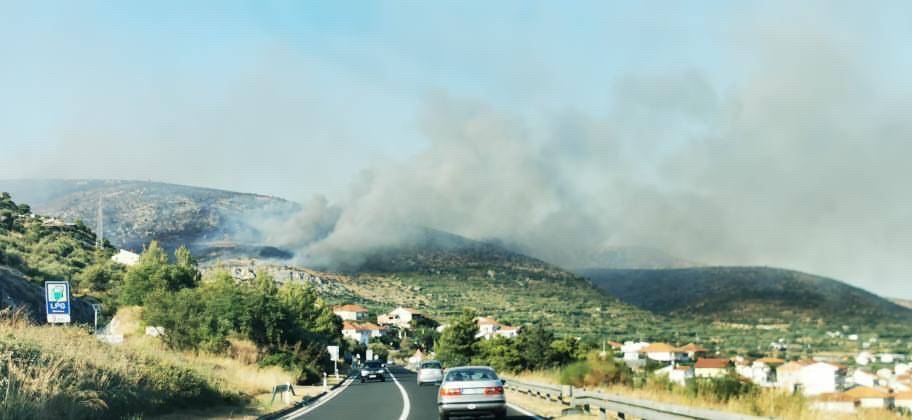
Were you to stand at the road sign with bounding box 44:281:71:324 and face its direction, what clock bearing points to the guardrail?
The guardrail is roughly at 10 o'clock from the road sign.

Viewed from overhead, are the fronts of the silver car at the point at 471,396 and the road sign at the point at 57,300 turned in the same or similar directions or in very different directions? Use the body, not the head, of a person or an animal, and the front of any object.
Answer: very different directions

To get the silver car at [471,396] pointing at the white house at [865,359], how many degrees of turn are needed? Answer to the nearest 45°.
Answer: approximately 45° to its right

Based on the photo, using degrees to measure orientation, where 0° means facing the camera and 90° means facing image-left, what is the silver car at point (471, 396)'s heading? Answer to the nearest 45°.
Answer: approximately 180°

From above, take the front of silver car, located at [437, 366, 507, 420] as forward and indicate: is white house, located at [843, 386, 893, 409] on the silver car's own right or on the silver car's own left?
on the silver car's own right

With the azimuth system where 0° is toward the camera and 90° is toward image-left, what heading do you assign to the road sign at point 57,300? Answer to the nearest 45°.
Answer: approximately 0°

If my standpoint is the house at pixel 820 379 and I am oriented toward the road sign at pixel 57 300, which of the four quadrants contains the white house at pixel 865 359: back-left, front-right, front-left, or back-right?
back-right

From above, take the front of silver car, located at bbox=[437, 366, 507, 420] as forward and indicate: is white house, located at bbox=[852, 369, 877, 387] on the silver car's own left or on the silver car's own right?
on the silver car's own right

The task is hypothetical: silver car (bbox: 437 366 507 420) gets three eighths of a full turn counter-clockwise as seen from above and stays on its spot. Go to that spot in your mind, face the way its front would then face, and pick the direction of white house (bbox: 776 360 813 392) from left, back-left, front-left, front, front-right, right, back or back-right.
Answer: back-left

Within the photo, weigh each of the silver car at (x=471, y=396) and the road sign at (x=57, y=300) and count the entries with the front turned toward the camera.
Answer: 1

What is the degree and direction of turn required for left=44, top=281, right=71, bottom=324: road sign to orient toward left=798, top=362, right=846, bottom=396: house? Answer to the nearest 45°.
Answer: approximately 90° to its left
